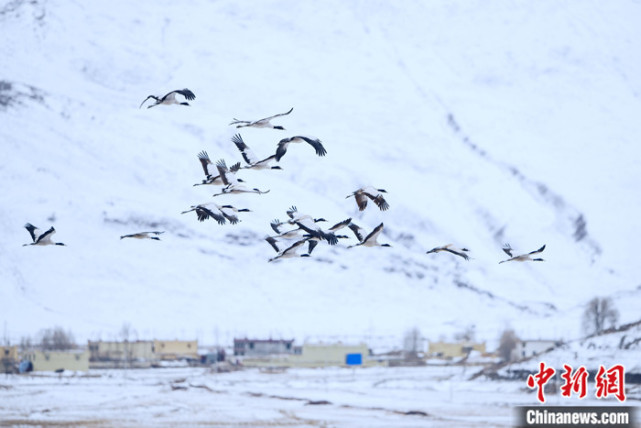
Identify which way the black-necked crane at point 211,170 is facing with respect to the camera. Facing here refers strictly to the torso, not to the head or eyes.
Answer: to the viewer's right

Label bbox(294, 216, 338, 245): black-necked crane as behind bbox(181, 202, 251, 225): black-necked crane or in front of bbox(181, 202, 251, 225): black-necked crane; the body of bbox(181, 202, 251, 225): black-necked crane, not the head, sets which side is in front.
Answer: in front

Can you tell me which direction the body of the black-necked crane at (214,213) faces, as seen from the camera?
to the viewer's right

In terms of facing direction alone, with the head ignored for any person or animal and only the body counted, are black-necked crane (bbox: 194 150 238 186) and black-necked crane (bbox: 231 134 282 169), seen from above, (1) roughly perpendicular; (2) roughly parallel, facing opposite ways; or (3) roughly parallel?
roughly parallel

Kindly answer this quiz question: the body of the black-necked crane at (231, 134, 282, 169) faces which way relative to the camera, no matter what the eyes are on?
to the viewer's right
